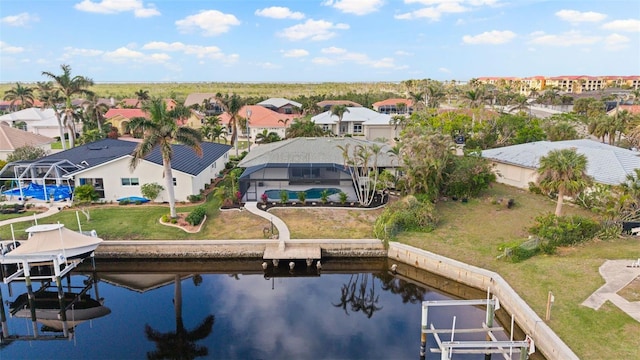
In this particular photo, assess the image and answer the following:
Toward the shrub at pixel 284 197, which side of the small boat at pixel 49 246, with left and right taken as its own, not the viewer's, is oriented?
front

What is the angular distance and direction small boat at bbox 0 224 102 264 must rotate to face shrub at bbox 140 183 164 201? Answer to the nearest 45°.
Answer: approximately 45° to its left

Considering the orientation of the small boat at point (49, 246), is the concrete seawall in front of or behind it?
in front

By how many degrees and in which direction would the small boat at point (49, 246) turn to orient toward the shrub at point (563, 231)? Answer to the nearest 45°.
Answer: approximately 45° to its right

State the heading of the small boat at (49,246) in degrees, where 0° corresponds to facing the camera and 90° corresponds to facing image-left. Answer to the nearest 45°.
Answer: approximately 270°

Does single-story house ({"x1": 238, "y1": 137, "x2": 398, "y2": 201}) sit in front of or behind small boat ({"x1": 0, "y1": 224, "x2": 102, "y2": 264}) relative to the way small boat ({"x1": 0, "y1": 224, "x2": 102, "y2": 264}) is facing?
in front

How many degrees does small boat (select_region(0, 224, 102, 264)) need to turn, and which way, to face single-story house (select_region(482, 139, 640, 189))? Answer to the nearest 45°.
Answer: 0° — it already faces it

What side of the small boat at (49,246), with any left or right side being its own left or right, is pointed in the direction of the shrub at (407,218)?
front

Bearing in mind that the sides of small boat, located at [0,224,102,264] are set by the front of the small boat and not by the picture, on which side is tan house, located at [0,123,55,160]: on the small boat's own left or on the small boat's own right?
on the small boat's own left

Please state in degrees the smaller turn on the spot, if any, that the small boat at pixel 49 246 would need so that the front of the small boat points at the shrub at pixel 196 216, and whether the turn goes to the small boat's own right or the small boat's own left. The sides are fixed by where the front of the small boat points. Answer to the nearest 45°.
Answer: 0° — it already faces it
